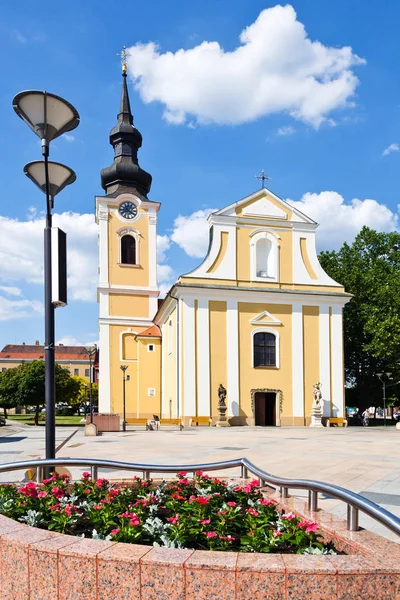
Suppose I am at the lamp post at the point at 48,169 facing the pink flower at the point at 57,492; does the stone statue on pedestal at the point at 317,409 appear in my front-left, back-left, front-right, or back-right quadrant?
back-left

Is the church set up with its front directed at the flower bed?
yes

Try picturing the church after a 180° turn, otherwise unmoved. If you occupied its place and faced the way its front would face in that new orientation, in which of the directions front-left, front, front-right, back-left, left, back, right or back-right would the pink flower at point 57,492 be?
back

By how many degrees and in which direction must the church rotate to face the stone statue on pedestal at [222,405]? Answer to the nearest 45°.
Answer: approximately 45° to its right

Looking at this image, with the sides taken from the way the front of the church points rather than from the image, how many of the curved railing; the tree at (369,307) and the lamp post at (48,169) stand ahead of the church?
2

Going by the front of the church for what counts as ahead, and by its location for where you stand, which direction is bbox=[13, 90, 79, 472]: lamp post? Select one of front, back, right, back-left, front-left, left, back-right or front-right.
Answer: front

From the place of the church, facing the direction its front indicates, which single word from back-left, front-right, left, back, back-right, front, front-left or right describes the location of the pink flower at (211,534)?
front

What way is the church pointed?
toward the camera

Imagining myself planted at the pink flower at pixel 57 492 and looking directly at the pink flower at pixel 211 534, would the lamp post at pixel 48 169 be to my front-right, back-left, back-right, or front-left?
back-left

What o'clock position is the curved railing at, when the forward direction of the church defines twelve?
The curved railing is roughly at 12 o'clock from the church.
